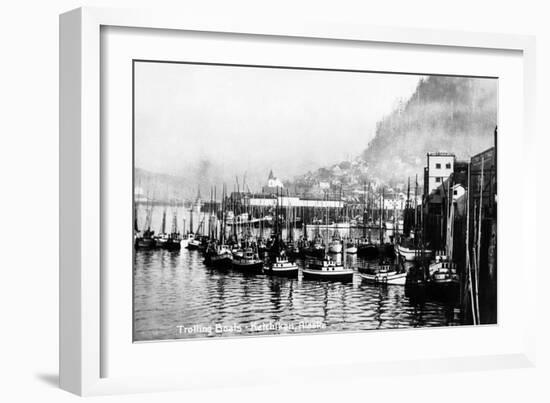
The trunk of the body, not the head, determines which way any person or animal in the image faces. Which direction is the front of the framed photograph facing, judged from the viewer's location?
facing the viewer and to the right of the viewer
